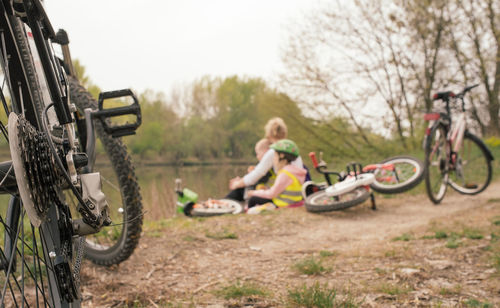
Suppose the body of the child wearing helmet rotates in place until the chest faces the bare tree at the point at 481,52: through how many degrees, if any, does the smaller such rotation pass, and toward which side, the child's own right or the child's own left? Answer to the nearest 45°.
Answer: approximately 135° to the child's own right

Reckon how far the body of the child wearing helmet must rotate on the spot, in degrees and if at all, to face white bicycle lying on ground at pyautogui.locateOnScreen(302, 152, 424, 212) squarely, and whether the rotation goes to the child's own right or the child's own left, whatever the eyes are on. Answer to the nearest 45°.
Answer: approximately 135° to the child's own left

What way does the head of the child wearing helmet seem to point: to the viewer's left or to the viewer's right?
to the viewer's left

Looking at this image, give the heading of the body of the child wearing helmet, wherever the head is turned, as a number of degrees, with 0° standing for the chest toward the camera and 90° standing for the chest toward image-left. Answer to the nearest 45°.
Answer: approximately 90°

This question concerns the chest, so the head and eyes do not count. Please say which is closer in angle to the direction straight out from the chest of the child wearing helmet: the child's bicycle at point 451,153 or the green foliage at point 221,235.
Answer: the green foliage

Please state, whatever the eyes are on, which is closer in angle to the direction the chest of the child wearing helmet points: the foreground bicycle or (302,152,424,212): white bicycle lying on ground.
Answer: the foreground bicycle
